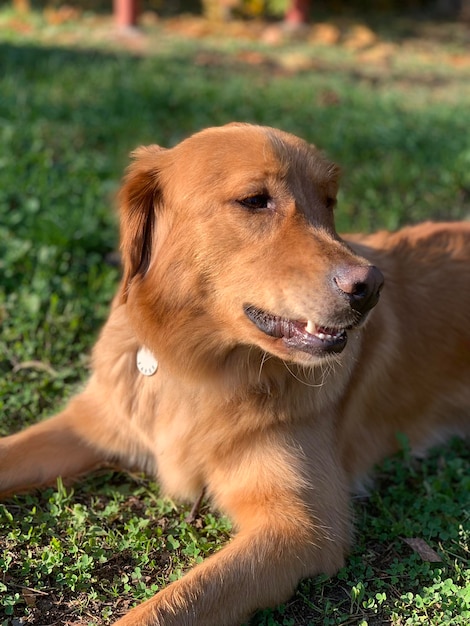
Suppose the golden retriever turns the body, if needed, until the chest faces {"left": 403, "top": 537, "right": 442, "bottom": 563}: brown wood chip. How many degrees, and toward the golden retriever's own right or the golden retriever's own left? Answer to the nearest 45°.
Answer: approximately 135° to the golden retriever's own left

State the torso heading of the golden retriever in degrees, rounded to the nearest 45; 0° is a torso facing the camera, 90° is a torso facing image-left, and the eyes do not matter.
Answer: approximately 45°

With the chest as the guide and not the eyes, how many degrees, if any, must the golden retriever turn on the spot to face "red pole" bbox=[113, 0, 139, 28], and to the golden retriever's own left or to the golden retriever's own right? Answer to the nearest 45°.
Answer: approximately 135° to the golden retriever's own right
